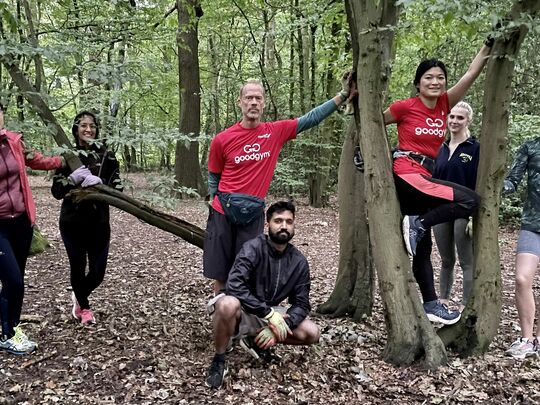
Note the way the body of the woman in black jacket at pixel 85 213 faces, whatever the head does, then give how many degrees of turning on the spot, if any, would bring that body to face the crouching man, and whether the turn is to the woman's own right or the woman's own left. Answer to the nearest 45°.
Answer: approximately 45° to the woman's own left

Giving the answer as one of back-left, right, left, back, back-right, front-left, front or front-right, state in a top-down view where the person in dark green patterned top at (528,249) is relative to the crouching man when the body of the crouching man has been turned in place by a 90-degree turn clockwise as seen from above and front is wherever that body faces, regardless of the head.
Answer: back

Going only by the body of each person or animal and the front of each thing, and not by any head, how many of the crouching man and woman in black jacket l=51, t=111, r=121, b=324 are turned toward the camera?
2

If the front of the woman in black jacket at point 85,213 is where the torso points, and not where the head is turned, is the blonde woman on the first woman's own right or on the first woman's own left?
on the first woman's own left

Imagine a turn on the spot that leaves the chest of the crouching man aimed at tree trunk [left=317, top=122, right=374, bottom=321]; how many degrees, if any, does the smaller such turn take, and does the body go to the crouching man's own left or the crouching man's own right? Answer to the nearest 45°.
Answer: approximately 135° to the crouching man's own left

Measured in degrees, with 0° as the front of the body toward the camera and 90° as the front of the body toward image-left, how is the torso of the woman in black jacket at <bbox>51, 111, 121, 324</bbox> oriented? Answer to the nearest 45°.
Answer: approximately 0°

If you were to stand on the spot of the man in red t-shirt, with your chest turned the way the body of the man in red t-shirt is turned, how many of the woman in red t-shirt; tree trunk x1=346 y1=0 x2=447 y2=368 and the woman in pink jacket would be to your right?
1

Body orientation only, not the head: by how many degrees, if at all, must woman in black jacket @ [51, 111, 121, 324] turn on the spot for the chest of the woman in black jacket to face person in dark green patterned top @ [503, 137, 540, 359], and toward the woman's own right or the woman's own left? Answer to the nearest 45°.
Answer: approximately 45° to the woman's own left

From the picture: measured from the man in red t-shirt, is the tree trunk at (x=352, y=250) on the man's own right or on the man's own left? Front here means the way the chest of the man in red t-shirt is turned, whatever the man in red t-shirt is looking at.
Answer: on the man's own left

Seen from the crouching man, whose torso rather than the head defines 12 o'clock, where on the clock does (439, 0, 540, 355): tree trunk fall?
The tree trunk is roughly at 9 o'clock from the crouching man.

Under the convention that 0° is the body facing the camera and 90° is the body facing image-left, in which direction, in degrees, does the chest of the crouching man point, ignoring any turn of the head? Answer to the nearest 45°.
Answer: approximately 0°
